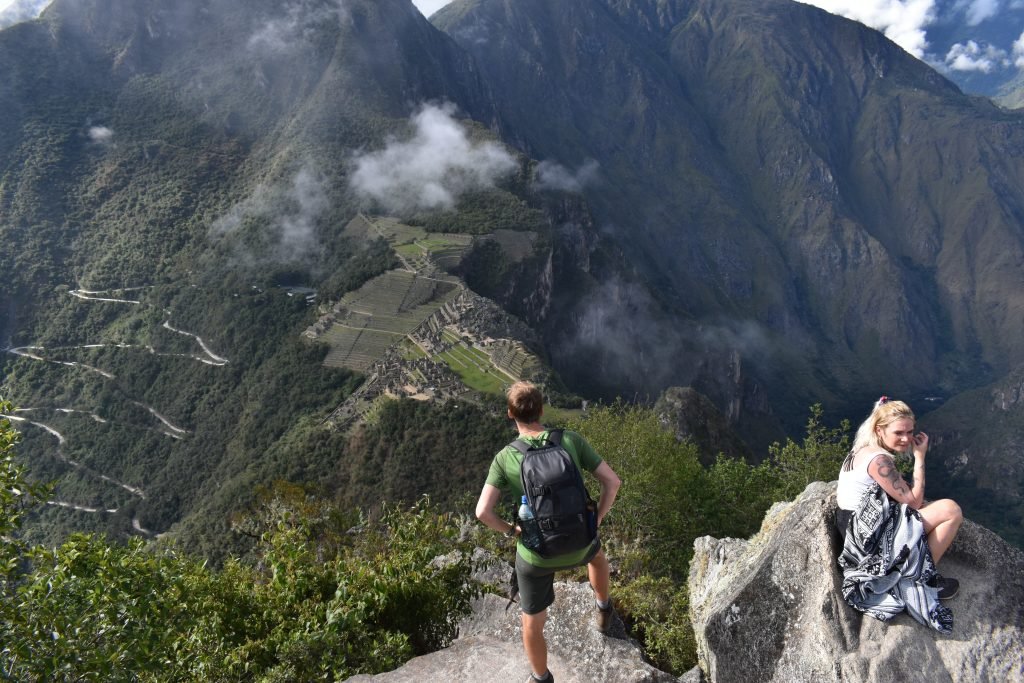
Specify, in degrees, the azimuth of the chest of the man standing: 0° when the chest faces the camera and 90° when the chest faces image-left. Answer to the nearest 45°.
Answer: approximately 180°

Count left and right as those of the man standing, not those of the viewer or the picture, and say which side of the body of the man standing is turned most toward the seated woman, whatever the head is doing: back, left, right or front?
right

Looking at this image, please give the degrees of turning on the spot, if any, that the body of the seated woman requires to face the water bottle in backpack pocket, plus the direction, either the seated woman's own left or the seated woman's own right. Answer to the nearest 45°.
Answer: approximately 135° to the seated woman's own right

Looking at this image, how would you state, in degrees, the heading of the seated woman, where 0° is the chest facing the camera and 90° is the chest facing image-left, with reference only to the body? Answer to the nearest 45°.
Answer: approximately 270°

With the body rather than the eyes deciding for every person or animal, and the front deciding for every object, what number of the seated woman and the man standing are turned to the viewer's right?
1

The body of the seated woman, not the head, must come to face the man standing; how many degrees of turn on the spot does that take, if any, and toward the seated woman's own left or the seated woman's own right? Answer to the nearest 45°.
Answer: approximately 135° to the seated woman's own right

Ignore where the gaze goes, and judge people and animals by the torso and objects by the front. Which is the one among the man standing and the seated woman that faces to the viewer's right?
the seated woman
